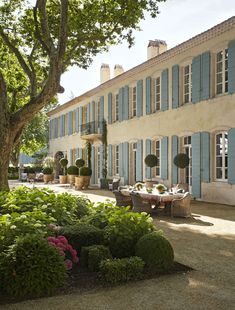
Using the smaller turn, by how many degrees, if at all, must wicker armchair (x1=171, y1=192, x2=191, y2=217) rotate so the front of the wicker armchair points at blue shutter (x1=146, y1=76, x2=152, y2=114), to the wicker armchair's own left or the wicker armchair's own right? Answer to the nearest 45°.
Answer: approximately 45° to the wicker armchair's own right

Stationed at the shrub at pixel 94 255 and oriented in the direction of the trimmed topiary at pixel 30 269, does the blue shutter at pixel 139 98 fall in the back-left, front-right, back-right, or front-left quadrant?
back-right

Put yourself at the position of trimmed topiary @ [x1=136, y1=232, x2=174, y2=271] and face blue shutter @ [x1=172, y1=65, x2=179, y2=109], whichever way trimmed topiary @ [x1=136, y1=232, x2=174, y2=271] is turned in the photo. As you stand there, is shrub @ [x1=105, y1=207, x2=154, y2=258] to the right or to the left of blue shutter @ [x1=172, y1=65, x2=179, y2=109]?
left

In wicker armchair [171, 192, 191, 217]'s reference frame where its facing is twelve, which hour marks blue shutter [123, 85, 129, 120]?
The blue shutter is roughly at 1 o'clock from the wicker armchair.

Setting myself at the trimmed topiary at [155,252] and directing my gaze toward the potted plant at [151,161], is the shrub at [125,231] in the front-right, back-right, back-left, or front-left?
front-left

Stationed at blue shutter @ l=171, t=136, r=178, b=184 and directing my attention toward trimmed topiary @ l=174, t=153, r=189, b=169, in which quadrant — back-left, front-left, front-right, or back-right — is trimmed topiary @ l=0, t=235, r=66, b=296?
front-right

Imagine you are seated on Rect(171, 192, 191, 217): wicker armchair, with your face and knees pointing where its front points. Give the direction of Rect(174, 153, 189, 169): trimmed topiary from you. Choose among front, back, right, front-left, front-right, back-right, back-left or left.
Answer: front-right

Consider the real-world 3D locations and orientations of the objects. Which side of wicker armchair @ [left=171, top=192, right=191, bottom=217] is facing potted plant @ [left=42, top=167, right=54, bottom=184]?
front

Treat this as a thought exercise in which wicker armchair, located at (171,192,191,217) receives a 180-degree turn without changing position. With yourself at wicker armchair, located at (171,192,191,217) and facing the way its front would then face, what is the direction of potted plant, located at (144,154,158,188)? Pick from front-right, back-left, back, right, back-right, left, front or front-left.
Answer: back-left

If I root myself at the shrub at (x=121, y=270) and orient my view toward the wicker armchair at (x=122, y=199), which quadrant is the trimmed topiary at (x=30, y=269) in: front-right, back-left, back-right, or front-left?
back-left

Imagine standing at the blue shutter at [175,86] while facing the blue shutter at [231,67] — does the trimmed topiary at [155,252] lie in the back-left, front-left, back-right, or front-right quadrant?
front-right

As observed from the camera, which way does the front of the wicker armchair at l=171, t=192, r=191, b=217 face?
facing away from the viewer and to the left of the viewer

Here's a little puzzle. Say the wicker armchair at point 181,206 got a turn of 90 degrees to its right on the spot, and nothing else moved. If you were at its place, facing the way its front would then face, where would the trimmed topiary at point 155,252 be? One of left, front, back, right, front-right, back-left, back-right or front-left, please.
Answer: back-right

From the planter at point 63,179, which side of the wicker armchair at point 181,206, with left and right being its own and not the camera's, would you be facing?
front

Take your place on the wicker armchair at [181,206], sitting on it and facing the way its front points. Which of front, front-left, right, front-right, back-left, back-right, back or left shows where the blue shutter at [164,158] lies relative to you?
front-right
